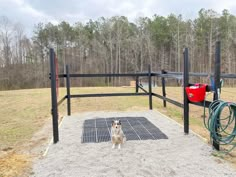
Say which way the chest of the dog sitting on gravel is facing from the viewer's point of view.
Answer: toward the camera
